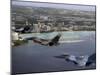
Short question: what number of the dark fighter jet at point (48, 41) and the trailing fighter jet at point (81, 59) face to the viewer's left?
2

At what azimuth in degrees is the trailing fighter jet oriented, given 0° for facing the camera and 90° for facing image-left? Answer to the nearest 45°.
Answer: approximately 90°

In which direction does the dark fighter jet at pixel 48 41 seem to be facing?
to the viewer's left
